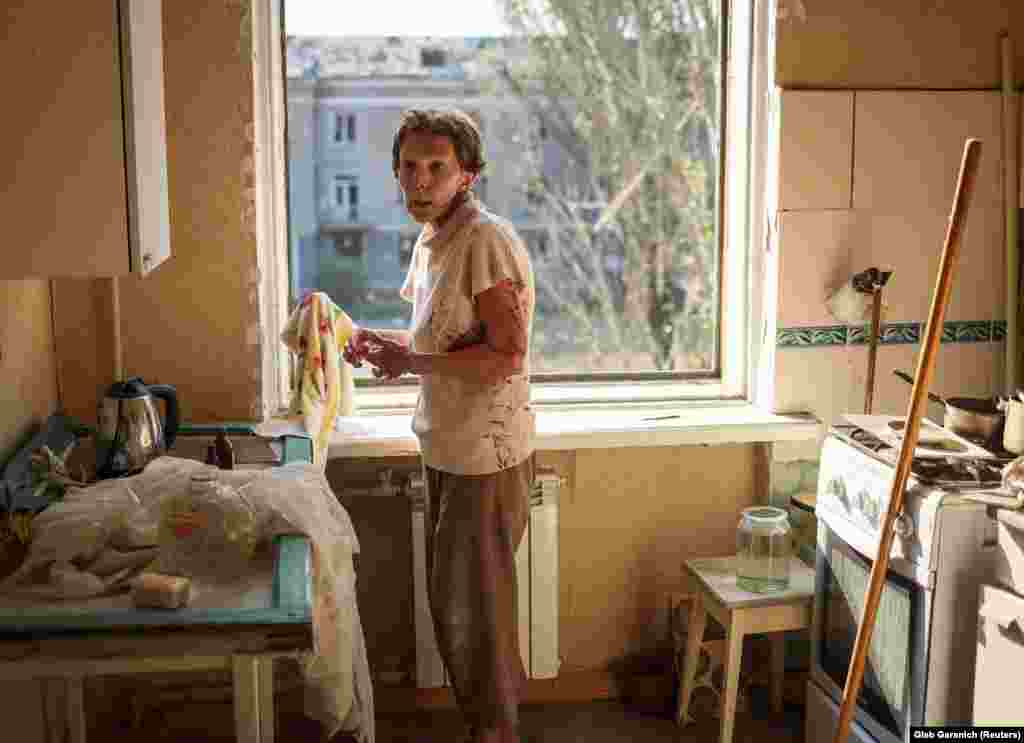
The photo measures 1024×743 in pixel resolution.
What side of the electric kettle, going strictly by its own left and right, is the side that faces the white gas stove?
back

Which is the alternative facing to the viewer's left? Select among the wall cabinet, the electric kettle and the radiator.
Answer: the electric kettle

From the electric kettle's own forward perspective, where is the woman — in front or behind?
behind

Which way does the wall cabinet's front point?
to the viewer's right

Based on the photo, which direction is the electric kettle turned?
to the viewer's left

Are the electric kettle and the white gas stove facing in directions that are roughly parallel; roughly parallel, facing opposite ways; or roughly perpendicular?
roughly parallel

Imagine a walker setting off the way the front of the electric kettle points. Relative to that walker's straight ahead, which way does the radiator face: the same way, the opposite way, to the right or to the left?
to the left

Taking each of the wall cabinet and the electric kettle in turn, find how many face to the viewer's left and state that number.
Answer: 1

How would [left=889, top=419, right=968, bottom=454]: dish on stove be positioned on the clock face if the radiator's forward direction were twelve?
The dish on stove is roughly at 10 o'clock from the radiator.

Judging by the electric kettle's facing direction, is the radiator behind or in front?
behind

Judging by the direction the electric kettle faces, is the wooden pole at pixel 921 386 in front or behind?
behind

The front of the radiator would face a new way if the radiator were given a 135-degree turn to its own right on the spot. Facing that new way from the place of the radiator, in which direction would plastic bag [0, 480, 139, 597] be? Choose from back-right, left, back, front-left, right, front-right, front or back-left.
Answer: left

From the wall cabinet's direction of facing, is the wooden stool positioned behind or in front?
in front

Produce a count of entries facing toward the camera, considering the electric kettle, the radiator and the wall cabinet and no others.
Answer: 1

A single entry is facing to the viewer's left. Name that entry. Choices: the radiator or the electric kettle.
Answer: the electric kettle

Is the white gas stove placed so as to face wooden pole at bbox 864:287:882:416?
no

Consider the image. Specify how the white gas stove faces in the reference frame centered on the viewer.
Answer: facing the viewer and to the left of the viewer

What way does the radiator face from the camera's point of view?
toward the camera

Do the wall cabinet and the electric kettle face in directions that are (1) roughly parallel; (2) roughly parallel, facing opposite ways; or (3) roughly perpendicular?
roughly parallel, facing opposite ways

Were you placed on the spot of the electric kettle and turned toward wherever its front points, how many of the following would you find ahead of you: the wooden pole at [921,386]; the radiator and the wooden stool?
0

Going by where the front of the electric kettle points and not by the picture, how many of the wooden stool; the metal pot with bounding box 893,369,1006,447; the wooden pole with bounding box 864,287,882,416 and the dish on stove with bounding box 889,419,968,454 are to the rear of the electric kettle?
4
